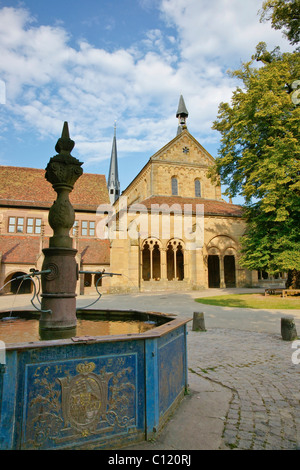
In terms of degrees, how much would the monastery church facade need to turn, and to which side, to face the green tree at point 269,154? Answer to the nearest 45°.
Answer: approximately 45° to its left

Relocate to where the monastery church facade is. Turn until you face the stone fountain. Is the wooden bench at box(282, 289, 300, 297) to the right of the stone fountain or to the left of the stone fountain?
left

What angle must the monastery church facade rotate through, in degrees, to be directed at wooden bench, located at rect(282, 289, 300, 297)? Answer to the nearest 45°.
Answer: approximately 45° to its left

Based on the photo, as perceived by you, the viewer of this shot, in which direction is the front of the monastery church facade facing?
facing the viewer

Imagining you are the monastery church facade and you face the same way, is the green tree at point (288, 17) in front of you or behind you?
in front

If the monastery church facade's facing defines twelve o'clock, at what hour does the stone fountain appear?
The stone fountain is roughly at 12 o'clock from the monastery church facade.
